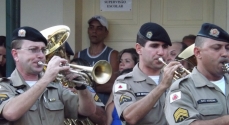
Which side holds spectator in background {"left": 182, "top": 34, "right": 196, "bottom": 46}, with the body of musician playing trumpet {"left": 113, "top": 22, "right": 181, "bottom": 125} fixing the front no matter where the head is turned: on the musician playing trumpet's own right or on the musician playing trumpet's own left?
on the musician playing trumpet's own left

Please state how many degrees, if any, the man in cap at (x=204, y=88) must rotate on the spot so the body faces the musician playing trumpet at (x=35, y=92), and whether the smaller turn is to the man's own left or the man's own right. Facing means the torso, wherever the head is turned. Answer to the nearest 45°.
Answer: approximately 135° to the man's own right

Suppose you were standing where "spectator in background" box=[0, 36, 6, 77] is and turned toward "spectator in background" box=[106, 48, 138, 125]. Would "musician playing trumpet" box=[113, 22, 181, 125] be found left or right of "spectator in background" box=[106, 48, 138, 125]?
right

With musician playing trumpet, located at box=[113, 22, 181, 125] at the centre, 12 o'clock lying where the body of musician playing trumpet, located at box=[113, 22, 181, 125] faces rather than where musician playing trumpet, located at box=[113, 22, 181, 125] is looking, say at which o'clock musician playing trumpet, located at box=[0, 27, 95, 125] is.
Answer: musician playing trumpet, located at box=[0, 27, 95, 125] is roughly at 4 o'clock from musician playing trumpet, located at box=[113, 22, 181, 125].
